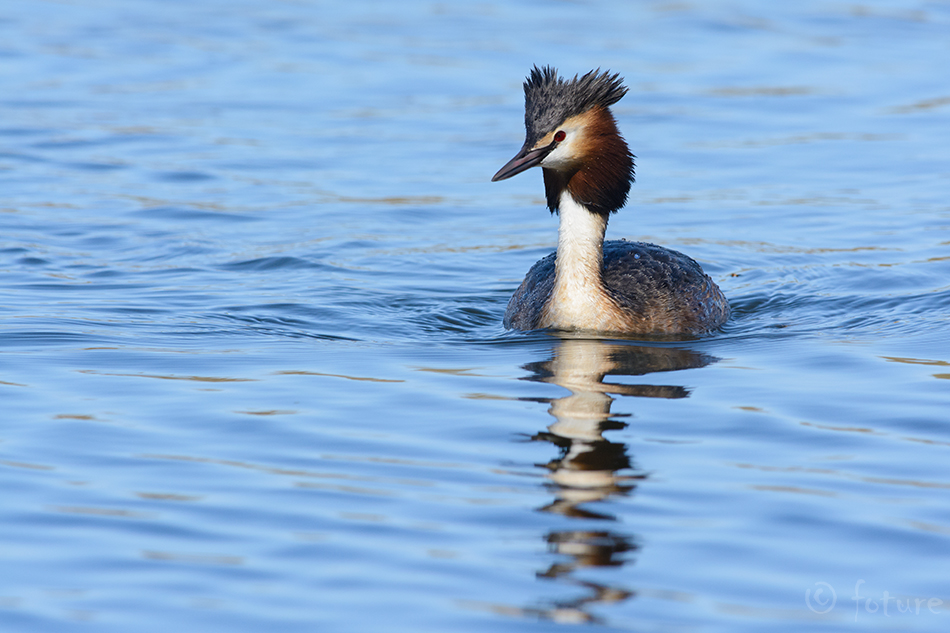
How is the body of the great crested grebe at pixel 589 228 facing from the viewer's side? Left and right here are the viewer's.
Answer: facing the viewer and to the left of the viewer
